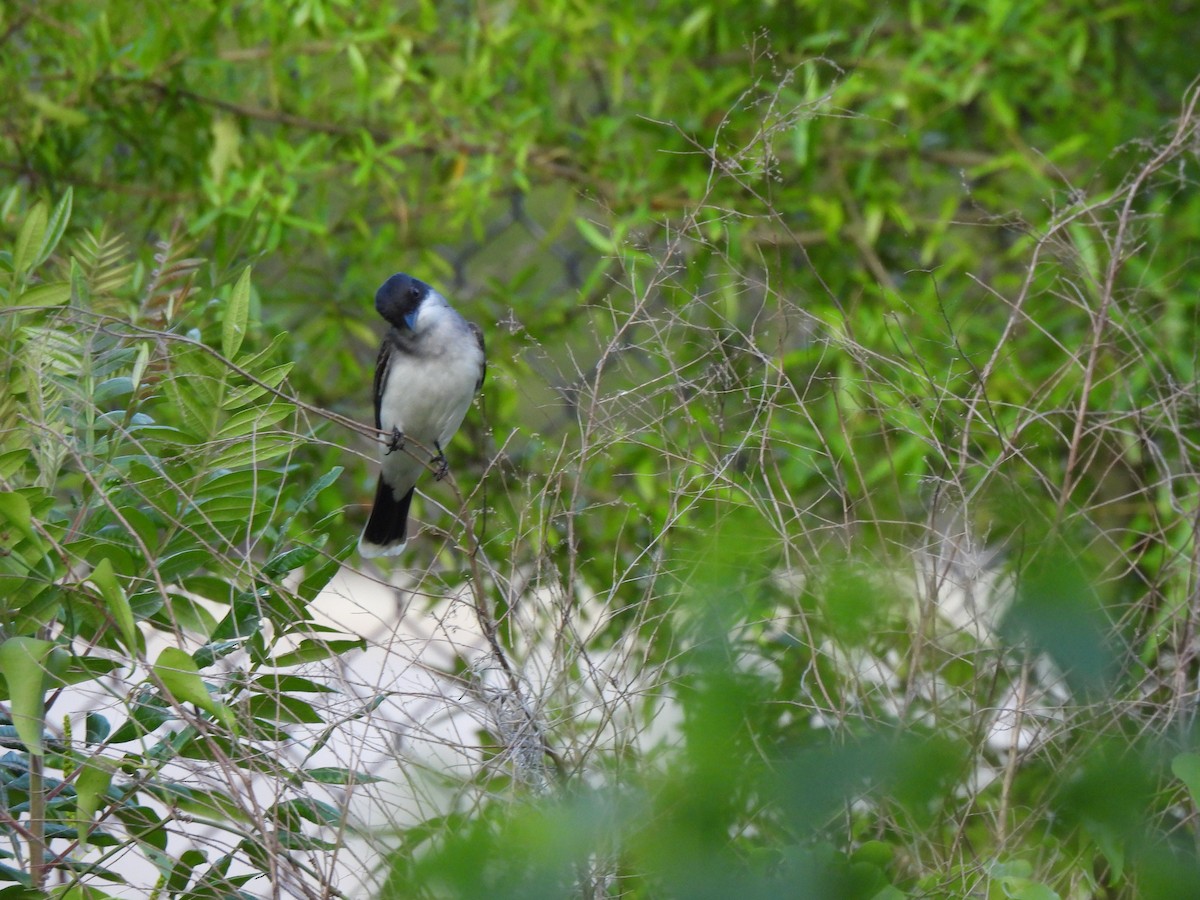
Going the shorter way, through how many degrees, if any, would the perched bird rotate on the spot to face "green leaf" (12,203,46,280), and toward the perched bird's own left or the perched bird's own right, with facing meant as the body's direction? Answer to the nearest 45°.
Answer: approximately 90° to the perched bird's own right

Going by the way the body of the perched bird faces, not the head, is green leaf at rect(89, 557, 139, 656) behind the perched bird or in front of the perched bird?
in front

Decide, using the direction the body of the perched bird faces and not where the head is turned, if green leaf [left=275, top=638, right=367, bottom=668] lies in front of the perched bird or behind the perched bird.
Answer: in front

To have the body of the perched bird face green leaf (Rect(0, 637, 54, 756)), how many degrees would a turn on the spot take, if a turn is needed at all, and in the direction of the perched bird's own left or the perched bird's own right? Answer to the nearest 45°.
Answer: approximately 90° to the perched bird's own right

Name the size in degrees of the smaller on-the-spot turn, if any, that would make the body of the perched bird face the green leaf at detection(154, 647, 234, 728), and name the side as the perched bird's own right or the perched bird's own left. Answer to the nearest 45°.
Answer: approximately 90° to the perched bird's own right

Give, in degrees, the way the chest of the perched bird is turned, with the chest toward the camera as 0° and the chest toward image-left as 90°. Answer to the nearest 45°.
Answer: approximately 0°

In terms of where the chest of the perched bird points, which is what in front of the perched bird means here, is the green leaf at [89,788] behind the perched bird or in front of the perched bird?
in front
